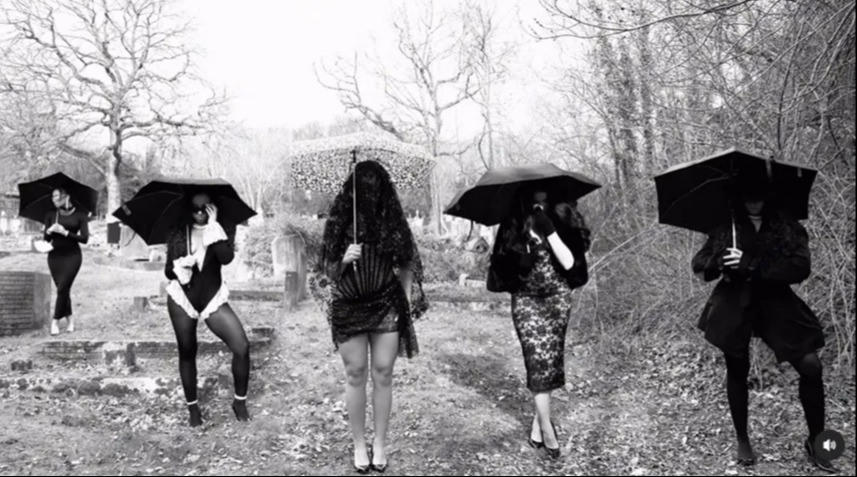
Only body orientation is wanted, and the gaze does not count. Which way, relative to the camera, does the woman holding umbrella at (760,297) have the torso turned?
toward the camera

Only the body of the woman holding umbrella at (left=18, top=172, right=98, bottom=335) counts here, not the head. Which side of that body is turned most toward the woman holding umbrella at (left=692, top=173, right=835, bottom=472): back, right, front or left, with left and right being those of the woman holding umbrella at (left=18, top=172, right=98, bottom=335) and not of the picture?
left

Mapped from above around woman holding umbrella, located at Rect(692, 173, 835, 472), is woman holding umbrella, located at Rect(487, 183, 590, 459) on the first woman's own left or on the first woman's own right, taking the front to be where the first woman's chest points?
on the first woman's own right

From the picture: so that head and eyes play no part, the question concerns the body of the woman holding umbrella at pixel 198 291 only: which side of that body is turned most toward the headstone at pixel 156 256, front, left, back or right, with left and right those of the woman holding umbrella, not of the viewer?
back

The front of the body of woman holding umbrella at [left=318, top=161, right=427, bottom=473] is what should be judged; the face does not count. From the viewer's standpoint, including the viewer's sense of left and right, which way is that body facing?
facing the viewer

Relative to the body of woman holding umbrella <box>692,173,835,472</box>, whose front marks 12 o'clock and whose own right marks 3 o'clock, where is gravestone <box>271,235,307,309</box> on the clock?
The gravestone is roughly at 4 o'clock from the woman holding umbrella.

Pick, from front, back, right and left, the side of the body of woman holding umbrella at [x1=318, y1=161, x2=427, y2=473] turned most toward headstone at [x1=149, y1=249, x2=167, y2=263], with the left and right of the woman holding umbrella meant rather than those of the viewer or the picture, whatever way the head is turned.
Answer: back

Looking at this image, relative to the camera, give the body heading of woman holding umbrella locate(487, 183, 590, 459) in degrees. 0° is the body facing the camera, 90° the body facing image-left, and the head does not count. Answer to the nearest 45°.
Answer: approximately 0°

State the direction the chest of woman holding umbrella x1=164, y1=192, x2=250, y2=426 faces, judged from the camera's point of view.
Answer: toward the camera

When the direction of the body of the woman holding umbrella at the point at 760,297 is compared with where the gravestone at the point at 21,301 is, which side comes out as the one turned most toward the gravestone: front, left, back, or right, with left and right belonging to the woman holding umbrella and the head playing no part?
right

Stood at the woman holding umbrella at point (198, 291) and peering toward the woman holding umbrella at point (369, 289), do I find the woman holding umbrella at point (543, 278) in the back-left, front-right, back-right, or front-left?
front-left

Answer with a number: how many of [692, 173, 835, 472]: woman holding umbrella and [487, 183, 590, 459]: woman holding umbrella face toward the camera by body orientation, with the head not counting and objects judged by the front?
2

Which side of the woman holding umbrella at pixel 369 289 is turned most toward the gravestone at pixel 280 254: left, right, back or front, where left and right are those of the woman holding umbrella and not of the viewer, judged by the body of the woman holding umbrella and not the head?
back

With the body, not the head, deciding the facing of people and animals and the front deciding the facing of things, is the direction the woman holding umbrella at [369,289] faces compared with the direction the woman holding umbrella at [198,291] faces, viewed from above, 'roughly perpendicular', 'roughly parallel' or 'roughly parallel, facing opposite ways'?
roughly parallel
